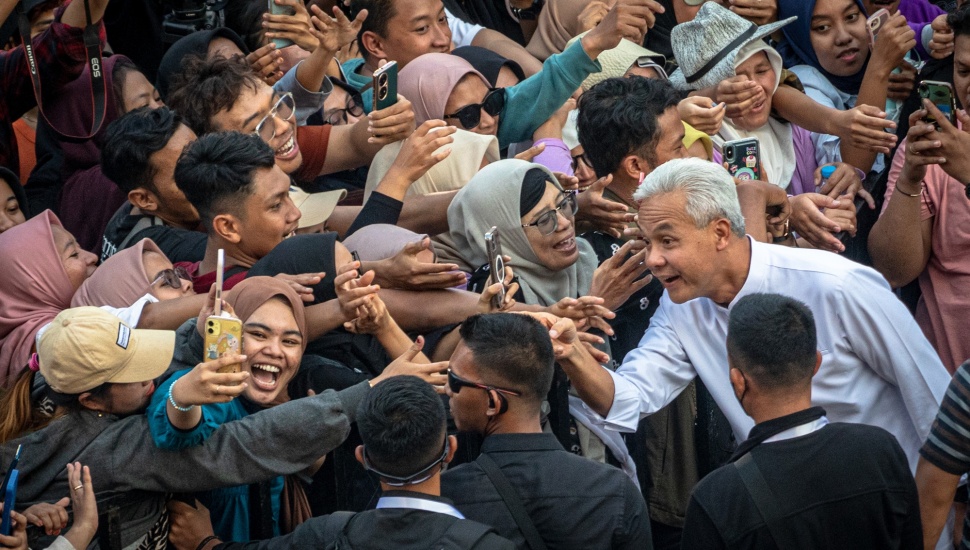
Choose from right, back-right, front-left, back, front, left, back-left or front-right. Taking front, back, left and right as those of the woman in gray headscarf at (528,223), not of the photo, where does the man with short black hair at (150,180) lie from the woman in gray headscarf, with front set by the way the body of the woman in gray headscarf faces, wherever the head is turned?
back-right

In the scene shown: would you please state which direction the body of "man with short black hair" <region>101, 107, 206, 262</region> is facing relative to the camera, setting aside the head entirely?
to the viewer's right

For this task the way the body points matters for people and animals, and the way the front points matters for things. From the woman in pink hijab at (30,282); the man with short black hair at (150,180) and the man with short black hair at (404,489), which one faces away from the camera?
the man with short black hair at (404,489)

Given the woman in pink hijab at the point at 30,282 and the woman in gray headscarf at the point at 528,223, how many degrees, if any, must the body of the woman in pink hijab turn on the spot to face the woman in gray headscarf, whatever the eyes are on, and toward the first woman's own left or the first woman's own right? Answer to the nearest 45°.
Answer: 0° — they already face them

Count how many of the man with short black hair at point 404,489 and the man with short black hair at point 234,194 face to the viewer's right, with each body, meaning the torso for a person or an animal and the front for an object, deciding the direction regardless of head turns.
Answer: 1

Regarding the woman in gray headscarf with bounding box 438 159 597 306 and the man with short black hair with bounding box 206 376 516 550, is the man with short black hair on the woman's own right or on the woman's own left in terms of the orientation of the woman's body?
on the woman's own right

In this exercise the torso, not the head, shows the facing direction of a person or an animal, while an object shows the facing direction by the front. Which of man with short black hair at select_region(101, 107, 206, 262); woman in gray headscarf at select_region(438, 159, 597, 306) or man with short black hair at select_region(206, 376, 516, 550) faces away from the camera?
man with short black hair at select_region(206, 376, 516, 550)

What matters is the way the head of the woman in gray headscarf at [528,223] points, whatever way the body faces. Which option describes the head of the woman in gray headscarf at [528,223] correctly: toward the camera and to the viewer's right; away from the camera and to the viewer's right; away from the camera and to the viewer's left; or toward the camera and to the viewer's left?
toward the camera and to the viewer's right

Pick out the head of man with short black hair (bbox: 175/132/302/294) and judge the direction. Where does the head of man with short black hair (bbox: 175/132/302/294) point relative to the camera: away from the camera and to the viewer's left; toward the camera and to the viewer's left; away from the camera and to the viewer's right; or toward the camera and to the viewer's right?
toward the camera and to the viewer's right

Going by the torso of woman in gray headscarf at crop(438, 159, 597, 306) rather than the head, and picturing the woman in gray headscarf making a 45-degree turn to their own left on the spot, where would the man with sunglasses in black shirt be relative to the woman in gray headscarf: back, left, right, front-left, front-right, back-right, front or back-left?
right

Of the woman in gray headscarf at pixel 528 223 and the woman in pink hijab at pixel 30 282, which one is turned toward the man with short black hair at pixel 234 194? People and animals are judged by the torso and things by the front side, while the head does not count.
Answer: the woman in pink hijab

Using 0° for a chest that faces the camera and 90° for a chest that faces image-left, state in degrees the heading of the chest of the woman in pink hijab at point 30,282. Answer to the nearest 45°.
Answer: approximately 270°

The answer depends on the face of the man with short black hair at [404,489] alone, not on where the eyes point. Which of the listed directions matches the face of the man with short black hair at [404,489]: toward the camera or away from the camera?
away from the camera

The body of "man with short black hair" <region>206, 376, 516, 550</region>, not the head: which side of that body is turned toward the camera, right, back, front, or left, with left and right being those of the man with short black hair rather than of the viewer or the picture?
back

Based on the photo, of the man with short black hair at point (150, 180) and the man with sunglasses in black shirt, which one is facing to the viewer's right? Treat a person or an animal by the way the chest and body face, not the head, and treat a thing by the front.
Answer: the man with short black hair

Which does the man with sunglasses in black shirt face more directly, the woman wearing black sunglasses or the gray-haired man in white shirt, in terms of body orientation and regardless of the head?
the woman wearing black sunglasses

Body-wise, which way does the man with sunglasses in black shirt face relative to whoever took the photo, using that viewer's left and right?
facing away from the viewer and to the left of the viewer

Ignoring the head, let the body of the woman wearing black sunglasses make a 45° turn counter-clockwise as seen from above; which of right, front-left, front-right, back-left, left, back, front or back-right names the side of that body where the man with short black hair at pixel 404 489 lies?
right
